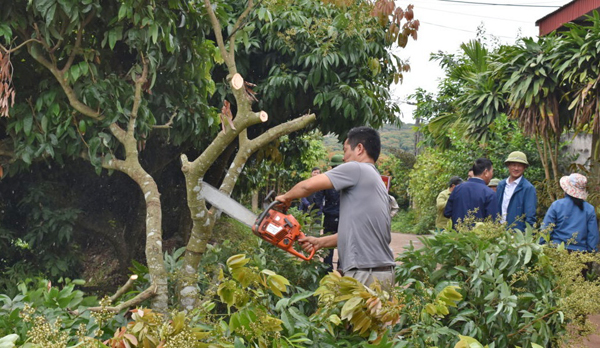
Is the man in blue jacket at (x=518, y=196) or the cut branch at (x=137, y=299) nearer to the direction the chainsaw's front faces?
the cut branch

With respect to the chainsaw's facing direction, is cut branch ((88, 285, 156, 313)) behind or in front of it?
in front

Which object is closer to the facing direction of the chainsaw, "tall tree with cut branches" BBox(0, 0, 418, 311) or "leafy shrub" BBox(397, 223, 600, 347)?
the tall tree with cut branches

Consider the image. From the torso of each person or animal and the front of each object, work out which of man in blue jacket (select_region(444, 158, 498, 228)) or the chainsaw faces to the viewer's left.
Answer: the chainsaw

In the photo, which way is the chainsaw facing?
to the viewer's left

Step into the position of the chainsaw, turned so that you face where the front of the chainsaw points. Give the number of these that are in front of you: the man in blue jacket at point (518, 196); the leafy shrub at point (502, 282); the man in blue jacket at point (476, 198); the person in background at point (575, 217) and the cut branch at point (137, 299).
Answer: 1

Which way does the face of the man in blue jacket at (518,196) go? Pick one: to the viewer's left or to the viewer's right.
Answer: to the viewer's left

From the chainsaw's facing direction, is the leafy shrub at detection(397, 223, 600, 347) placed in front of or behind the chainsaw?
behind

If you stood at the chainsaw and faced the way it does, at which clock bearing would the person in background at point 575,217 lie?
The person in background is roughly at 5 o'clock from the chainsaw.
